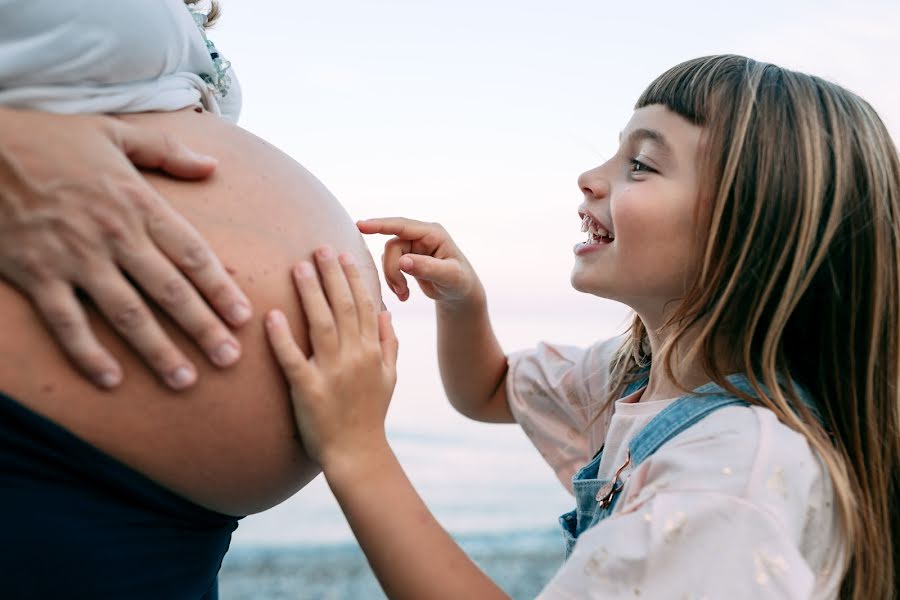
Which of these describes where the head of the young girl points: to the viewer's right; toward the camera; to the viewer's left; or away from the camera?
to the viewer's left

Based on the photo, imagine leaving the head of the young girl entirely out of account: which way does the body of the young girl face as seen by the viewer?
to the viewer's left
